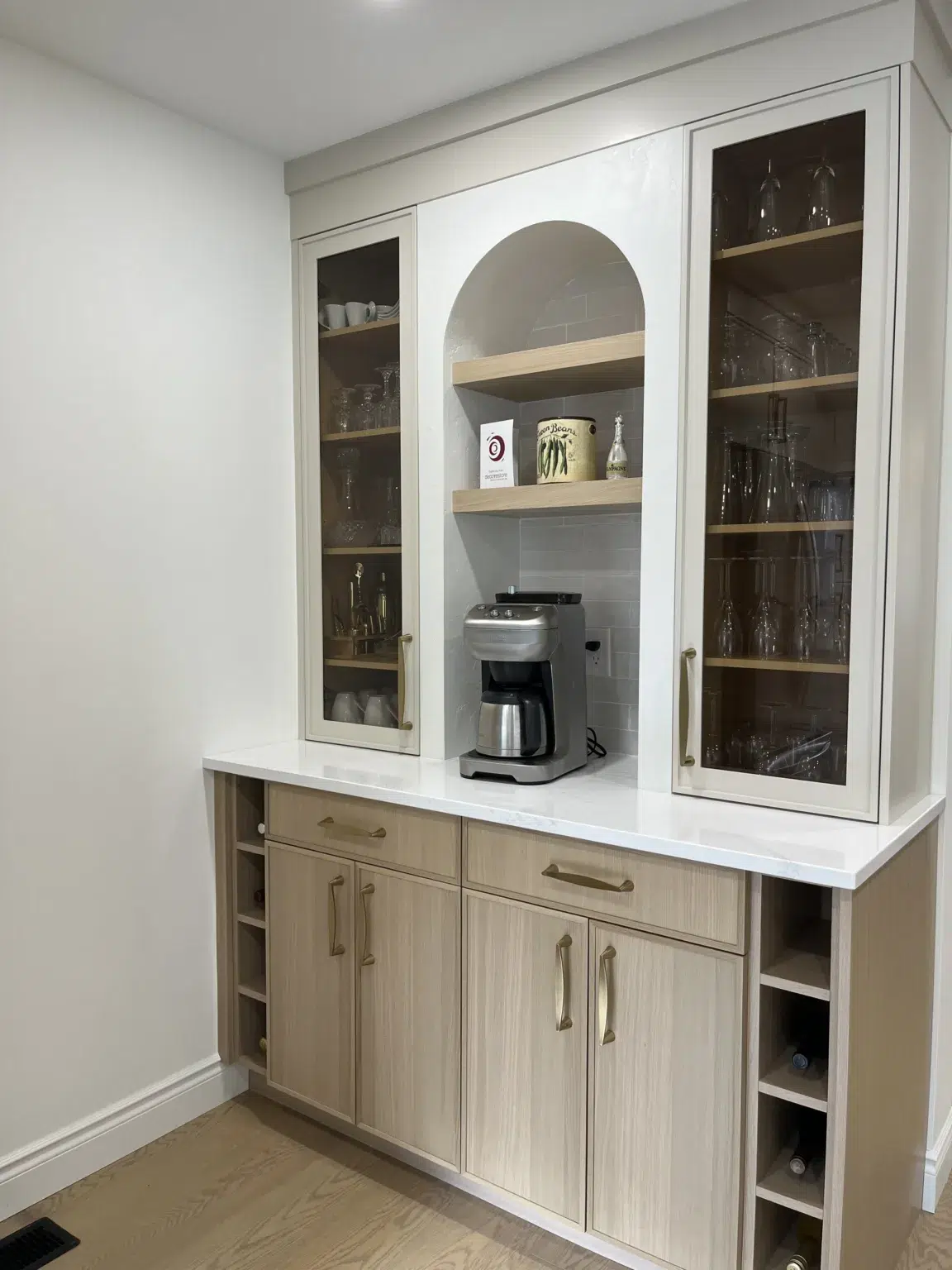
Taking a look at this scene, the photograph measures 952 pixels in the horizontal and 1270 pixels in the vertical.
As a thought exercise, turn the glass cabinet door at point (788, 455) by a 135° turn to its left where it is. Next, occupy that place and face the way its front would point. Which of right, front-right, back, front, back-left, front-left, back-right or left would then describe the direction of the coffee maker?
back

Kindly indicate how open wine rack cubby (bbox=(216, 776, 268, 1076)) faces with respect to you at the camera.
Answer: facing the viewer and to the left of the viewer

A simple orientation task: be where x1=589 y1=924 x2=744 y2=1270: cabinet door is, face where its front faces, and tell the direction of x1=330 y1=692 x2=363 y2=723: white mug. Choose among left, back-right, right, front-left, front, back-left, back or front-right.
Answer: right

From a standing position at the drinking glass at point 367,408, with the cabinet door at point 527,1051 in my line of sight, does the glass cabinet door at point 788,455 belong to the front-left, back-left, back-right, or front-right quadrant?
front-left

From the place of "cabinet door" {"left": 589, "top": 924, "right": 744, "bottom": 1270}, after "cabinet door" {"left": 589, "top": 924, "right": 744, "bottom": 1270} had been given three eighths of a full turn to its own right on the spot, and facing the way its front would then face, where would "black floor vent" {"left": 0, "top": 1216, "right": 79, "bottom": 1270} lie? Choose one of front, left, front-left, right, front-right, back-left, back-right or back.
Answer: left

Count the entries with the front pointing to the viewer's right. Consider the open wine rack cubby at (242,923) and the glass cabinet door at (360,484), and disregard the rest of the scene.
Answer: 0

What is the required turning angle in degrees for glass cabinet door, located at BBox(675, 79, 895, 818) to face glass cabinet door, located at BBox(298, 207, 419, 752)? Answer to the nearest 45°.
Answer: approximately 45° to its right

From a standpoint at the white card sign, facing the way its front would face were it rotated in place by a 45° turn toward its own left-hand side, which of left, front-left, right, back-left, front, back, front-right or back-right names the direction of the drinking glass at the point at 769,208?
front-left
